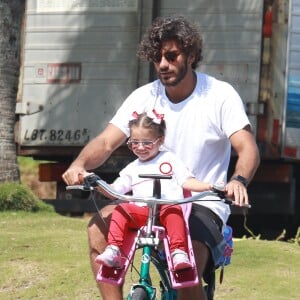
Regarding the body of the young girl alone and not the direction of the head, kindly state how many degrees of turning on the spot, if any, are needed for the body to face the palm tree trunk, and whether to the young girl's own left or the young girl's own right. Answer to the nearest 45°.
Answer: approximately 180°

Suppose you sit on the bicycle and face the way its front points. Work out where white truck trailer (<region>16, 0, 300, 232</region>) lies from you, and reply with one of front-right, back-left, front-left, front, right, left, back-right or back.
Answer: back

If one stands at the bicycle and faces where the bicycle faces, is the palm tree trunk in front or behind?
behind

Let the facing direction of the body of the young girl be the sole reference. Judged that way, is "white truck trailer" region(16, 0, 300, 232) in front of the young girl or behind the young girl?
behind

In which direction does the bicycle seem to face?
toward the camera
